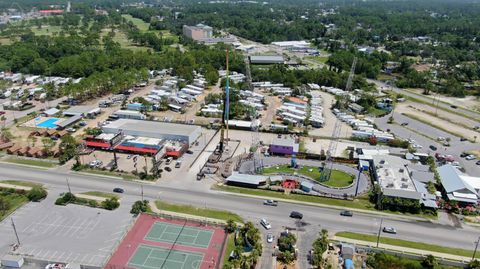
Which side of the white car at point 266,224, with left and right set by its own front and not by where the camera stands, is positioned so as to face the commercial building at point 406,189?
left

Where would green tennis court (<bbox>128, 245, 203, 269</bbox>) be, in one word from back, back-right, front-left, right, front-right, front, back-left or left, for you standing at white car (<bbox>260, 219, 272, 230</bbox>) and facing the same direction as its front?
right

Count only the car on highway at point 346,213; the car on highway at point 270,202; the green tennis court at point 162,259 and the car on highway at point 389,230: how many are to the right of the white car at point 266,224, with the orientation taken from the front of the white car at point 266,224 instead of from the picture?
1

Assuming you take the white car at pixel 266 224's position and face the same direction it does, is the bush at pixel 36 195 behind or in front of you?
behind

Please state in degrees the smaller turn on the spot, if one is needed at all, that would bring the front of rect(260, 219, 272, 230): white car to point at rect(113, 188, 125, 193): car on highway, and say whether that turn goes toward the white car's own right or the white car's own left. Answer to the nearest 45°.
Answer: approximately 135° to the white car's own right

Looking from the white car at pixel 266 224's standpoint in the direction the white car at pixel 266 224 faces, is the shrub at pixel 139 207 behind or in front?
behind

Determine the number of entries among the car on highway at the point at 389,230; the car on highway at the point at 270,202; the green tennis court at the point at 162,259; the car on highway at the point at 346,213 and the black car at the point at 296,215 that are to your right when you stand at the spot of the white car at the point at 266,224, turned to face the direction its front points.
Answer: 1

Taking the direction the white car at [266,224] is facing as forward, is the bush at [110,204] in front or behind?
behind

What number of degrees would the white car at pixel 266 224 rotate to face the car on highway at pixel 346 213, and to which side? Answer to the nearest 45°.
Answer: approximately 45° to its left

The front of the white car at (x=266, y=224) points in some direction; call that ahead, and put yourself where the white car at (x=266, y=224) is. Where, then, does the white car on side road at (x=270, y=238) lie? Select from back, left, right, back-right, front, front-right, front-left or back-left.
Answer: front-right

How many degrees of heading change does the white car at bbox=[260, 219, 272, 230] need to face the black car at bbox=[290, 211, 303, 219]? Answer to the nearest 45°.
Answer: approximately 90° to its left

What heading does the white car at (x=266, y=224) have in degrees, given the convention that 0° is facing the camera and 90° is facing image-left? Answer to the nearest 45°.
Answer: approximately 315°
